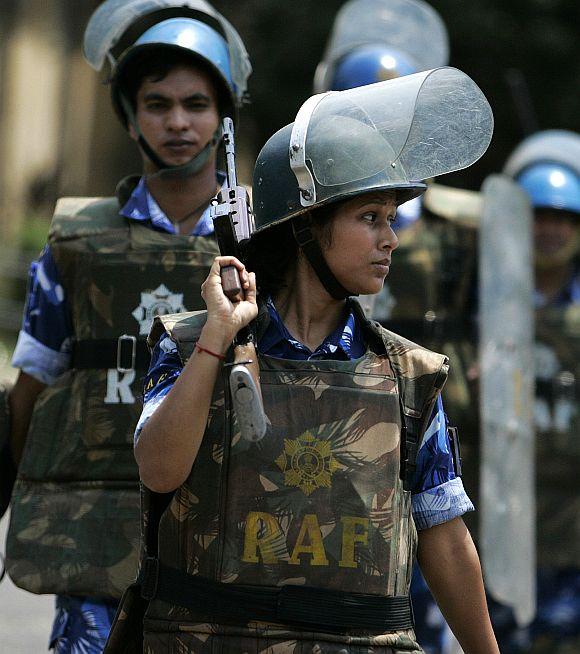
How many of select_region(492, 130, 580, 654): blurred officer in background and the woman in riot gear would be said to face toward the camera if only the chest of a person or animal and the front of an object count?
2

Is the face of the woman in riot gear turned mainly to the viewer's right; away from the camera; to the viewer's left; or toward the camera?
to the viewer's right

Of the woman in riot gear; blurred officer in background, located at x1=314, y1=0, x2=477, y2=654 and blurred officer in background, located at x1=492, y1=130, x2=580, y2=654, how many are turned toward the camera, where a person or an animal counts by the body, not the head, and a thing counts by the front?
3

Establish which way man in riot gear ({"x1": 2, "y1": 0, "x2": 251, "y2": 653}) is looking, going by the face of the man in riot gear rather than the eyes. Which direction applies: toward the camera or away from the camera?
toward the camera

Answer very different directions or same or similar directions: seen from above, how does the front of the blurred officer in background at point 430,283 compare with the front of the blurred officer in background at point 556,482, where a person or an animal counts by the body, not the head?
same or similar directions

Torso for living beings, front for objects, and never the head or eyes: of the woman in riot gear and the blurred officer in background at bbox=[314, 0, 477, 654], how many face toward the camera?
2

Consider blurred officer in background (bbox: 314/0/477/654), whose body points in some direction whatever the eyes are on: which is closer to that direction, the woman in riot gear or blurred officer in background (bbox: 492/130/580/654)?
the woman in riot gear

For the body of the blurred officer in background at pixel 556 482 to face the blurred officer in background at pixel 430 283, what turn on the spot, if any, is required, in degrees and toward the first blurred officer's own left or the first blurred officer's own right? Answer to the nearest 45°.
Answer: approximately 45° to the first blurred officer's own right

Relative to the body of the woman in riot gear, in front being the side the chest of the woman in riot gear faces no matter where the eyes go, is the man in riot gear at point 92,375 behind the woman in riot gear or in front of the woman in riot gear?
behind

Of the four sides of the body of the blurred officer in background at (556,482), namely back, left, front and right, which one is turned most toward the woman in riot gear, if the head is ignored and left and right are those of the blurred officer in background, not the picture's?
front

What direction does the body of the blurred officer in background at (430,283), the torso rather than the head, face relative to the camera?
toward the camera

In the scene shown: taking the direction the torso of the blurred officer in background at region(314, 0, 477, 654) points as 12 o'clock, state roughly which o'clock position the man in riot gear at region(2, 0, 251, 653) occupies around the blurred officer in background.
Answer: The man in riot gear is roughly at 1 o'clock from the blurred officer in background.

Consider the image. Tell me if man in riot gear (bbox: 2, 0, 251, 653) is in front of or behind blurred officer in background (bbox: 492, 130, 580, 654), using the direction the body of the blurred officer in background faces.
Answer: in front
